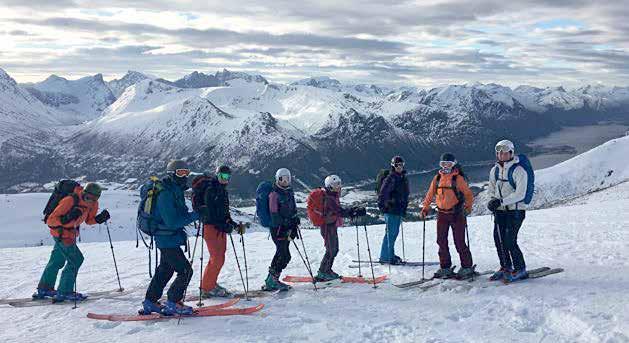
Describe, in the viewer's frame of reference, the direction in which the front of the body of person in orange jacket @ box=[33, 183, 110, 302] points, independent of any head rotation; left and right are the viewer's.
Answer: facing the viewer and to the right of the viewer

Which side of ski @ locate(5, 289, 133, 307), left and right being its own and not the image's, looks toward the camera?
right

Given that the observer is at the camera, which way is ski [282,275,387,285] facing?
facing to the right of the viewer

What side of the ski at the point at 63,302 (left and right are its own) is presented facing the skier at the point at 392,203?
front

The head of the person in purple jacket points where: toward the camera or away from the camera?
toward the camera

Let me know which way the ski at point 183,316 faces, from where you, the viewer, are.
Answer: facing to the right of the viewer

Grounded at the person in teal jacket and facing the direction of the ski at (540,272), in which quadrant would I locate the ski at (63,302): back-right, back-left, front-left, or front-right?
back-left

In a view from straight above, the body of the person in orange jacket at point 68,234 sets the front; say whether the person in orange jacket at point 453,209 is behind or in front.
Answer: in front

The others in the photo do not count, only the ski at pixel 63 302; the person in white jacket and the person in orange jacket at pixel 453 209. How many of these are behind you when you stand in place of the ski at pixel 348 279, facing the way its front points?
1

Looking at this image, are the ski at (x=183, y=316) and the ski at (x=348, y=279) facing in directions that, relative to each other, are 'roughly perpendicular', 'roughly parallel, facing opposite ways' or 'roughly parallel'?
roughly parallel

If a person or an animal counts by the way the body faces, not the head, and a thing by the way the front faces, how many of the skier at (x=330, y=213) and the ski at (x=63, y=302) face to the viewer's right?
2

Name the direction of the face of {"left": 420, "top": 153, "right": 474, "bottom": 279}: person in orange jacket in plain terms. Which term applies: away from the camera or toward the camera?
toward the camera
